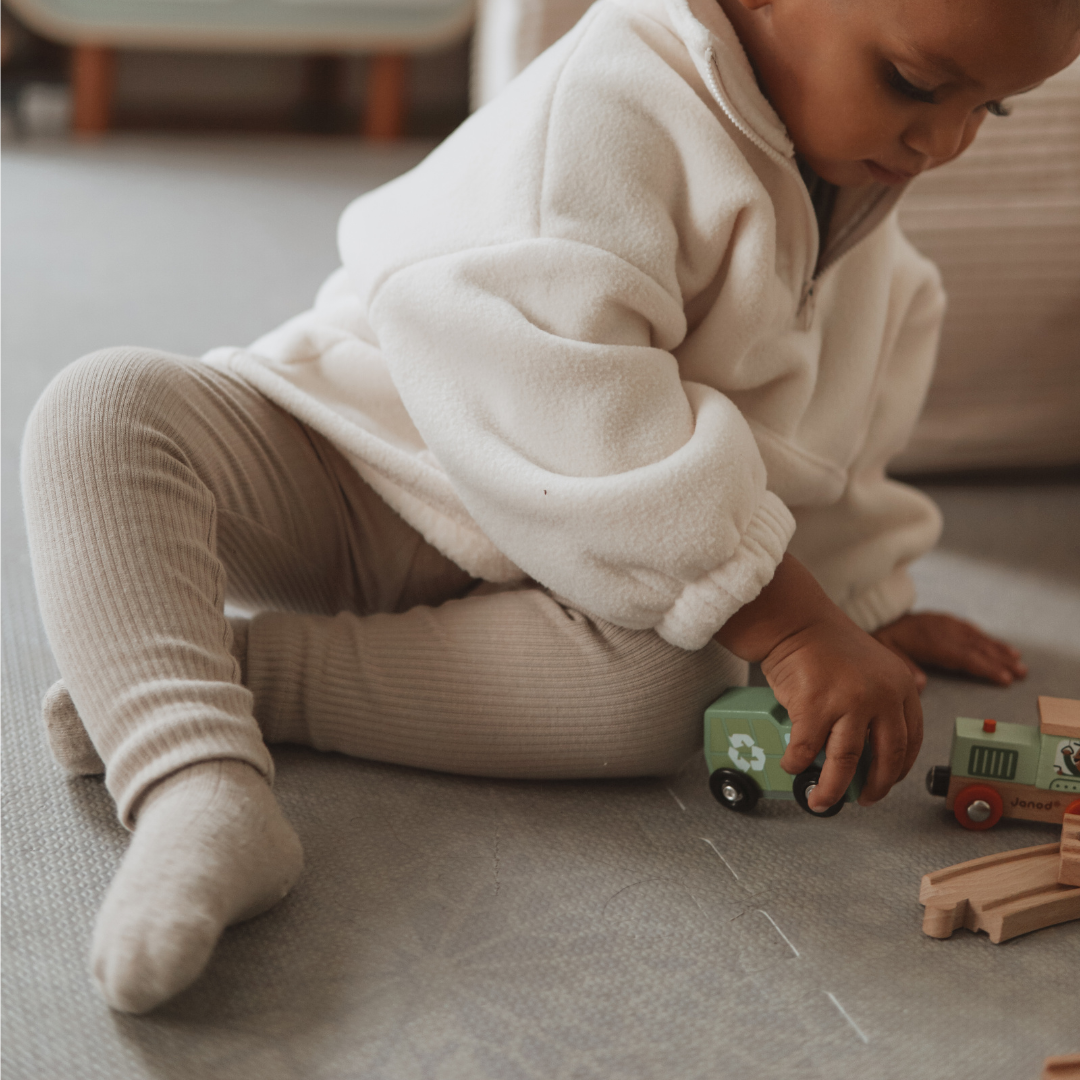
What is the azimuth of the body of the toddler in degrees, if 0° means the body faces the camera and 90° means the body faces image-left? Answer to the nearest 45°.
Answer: approximately 315°

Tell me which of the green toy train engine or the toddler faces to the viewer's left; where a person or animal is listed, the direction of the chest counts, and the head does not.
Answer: the green toy train engine

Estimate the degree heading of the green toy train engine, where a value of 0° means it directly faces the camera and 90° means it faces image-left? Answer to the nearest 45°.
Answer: approximately 90°

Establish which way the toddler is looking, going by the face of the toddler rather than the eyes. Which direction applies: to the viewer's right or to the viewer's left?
to the viewer's right

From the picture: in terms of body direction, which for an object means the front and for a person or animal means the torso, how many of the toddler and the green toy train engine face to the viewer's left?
1

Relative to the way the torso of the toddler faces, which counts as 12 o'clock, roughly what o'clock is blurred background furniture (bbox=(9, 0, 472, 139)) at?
The blurred background furniture is roughly at 7 o'clock from the toddler.
